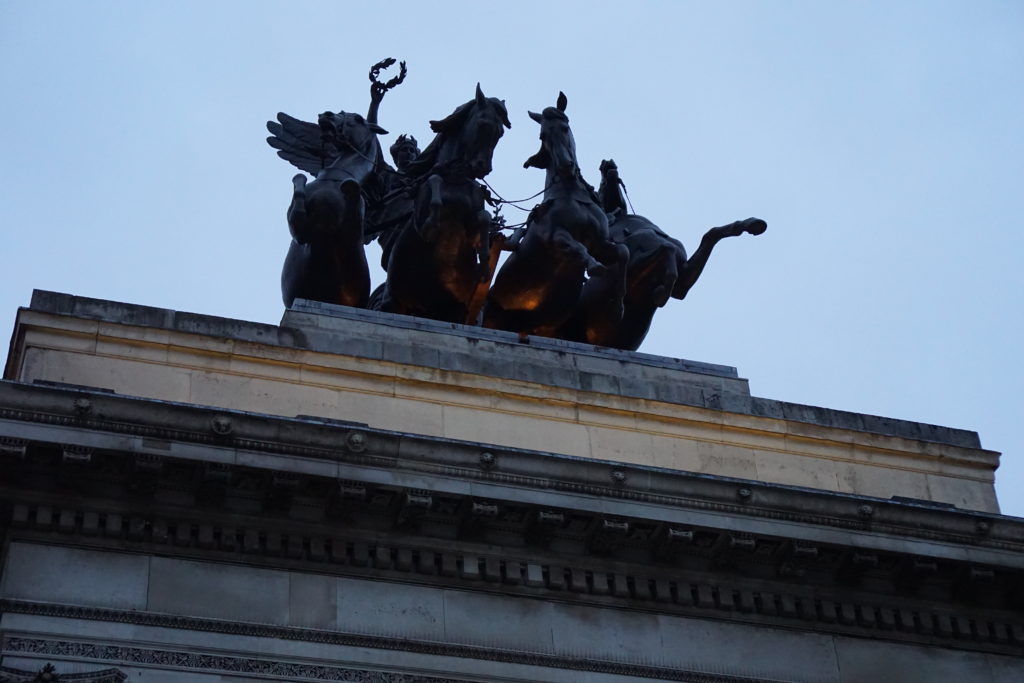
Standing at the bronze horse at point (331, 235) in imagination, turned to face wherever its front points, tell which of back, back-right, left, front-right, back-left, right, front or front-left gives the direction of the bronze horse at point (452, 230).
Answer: left

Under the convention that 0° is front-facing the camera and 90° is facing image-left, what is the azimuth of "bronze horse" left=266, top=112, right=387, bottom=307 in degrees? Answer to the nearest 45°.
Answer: approximately 0°

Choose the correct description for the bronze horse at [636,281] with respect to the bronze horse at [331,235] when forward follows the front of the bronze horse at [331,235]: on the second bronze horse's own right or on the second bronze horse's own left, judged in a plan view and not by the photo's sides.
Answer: on the second bronze horse's own left

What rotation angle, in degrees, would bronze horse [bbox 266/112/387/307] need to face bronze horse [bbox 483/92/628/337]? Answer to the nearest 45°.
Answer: approximately 90° to its left
